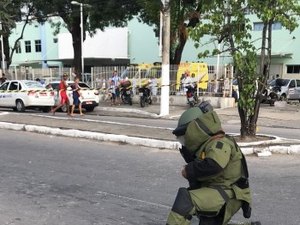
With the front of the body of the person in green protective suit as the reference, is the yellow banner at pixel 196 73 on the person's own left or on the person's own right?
on the person's own right

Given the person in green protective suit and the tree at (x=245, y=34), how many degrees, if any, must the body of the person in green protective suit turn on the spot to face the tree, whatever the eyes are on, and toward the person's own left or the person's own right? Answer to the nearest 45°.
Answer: approximately 90° to the person's own right

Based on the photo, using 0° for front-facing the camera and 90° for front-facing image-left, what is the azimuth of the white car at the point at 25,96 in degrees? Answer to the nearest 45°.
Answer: approximately 135°
